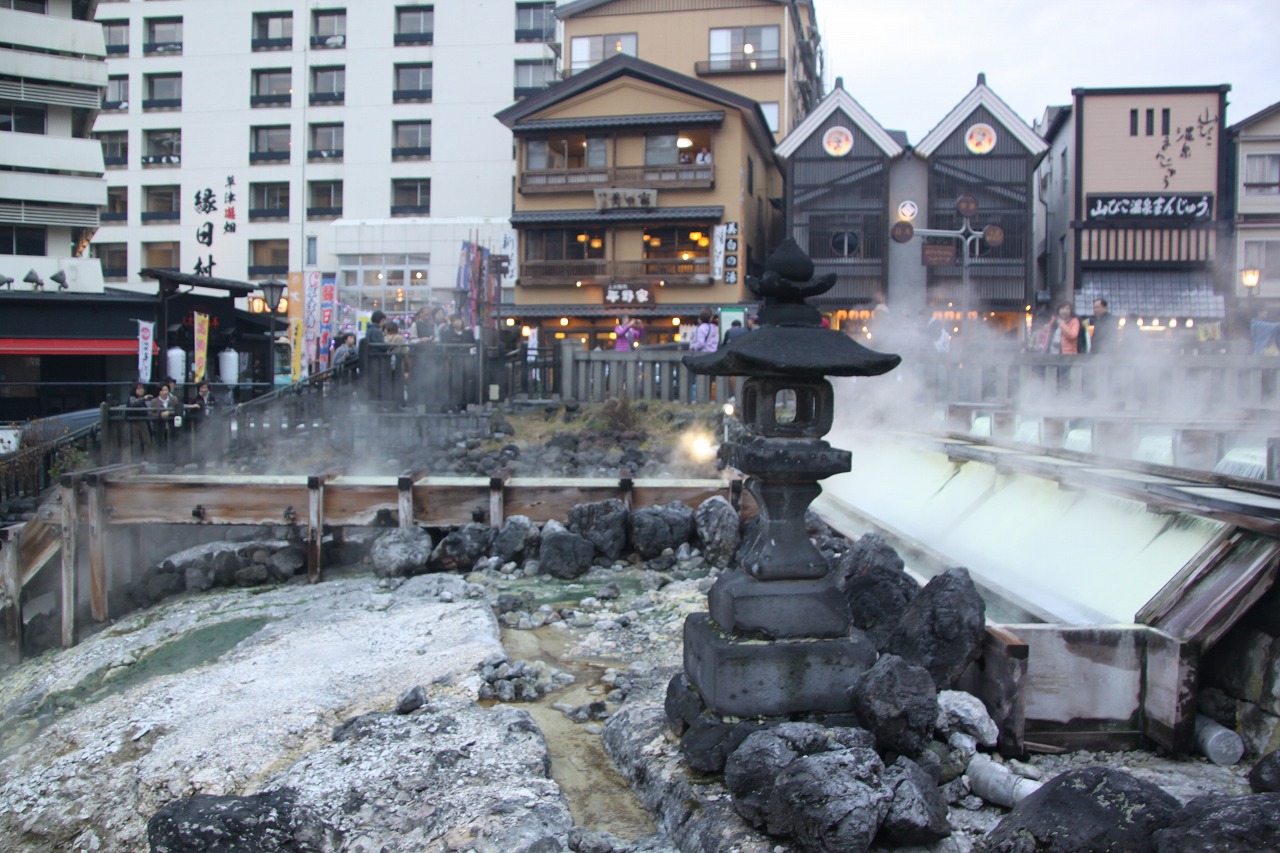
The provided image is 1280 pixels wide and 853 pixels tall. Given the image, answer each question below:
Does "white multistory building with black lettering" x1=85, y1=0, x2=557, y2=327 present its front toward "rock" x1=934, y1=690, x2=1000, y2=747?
yes

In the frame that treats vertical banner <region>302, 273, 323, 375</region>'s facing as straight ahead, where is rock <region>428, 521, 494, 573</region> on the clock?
The rock is roughly at 12 o'clock from the vertical banner.

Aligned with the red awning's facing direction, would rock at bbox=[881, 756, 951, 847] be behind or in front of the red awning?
in front

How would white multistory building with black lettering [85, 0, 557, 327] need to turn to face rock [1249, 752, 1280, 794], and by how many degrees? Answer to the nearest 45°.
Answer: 0° — it already faces it

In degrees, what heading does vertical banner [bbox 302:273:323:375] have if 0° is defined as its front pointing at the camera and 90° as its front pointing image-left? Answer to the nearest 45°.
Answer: approximately 0°

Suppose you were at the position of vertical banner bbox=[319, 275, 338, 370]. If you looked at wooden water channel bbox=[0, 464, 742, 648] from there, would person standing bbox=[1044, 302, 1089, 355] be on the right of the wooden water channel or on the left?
left

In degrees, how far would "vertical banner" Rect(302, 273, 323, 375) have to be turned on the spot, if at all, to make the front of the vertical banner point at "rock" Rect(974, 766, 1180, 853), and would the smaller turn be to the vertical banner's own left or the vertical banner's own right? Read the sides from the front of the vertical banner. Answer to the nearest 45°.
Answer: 0° — it already faces it

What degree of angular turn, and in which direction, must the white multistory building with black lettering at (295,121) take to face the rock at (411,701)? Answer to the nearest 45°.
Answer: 0° — it already faces it

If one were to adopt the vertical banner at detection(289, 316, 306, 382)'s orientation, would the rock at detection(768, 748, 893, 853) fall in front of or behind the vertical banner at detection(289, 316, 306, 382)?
in front

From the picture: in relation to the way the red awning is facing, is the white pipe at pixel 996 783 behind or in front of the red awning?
in front
